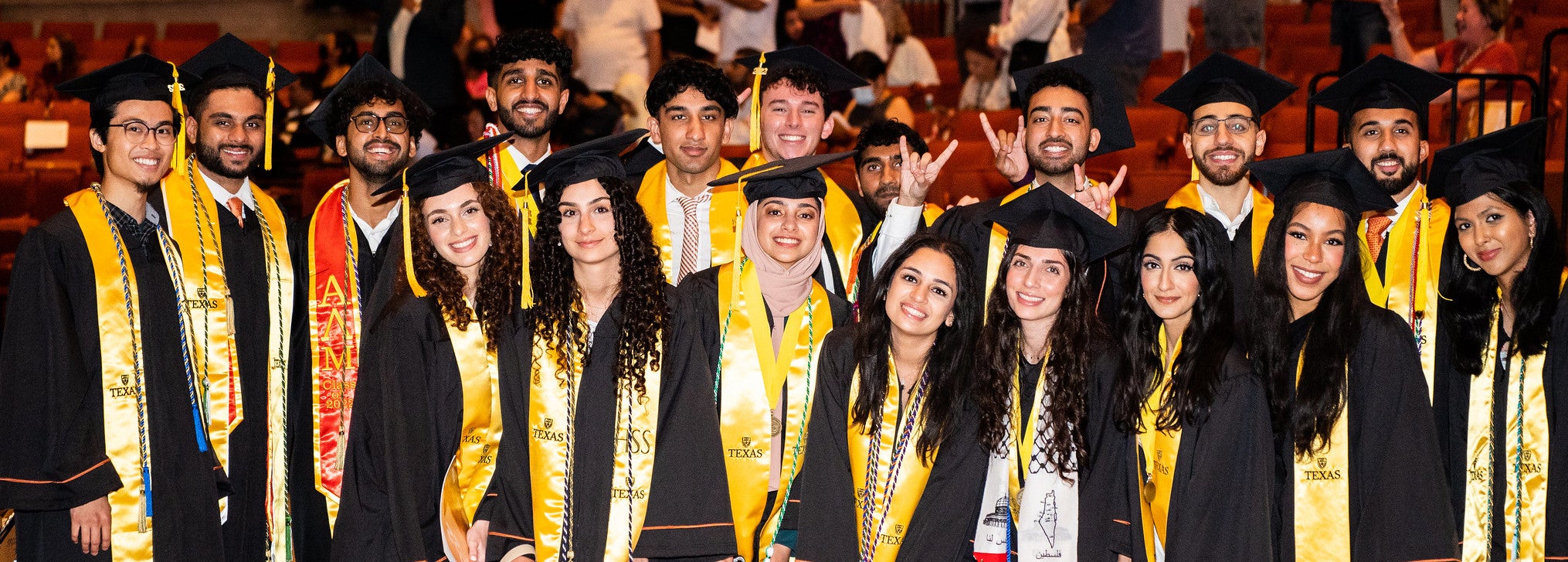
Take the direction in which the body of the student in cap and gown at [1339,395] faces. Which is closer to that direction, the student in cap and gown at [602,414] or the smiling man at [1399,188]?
the student in cap and gown

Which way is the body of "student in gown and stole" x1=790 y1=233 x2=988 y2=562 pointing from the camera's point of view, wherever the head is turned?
toward the camera

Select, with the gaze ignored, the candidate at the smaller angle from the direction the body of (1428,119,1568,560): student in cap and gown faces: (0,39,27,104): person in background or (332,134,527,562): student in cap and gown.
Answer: the student in cap and gown

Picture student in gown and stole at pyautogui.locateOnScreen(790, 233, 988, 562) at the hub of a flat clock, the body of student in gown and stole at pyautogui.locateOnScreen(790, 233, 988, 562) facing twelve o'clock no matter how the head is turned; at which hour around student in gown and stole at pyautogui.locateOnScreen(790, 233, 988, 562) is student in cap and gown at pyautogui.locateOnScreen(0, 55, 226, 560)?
student in cap and gown at pyautogui.locateOnScreen(0, 55, 226, 560) is roughly at 3 o'clock from student in gown and stole at pyautogui.locateOnScreen(790, 233, 988, 562).

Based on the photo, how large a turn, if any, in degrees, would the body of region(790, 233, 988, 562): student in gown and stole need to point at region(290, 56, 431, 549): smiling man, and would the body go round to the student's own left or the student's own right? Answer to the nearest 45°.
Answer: approximately 90° to the student's own right

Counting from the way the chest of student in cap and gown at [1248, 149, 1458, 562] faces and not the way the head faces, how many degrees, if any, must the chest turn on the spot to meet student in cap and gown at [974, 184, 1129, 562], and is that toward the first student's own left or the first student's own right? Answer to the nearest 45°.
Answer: approximately 45° to the first student's own right

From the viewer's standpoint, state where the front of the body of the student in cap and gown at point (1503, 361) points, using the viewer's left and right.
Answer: facing the viewer and to the left of the viewer

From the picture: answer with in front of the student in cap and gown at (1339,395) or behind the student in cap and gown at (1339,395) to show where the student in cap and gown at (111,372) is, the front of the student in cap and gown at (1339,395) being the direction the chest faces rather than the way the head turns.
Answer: in front

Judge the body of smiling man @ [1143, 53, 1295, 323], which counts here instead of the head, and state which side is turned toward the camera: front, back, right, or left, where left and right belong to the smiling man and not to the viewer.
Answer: front

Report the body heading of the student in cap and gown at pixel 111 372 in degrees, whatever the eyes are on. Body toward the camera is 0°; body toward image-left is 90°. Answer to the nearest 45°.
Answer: approximately 315°
